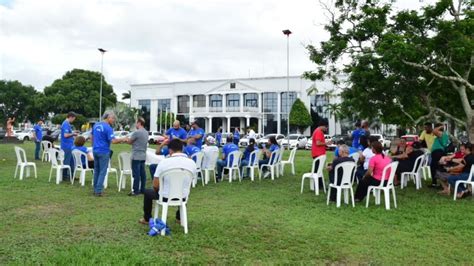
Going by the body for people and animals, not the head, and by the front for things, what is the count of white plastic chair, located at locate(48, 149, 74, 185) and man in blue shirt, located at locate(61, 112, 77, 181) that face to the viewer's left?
0

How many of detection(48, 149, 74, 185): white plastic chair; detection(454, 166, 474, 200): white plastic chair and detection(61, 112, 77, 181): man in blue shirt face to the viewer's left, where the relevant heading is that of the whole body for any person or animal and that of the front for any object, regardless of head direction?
1

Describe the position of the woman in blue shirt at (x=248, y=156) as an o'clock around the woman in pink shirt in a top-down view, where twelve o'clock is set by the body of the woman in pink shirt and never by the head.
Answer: The woman in blue shirt is roughly at 12 o'clock from the woman in pink shirt.

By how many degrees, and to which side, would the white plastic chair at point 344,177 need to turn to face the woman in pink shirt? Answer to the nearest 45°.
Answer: approximately 135° to its right

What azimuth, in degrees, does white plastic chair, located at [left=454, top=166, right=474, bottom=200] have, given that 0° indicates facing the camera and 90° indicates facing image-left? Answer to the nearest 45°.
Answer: approximately 90°

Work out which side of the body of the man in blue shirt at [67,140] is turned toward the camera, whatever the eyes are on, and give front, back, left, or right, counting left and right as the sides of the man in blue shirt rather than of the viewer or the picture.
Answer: right

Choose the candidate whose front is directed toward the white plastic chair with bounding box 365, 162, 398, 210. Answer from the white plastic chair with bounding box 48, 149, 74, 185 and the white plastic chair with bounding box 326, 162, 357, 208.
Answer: the white plastic chair with bounding box 48, 149, 74, 185

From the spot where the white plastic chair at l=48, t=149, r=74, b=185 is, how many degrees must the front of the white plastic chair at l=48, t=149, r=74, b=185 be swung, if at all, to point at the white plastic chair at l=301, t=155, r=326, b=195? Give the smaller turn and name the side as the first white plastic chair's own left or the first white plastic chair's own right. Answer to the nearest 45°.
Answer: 0° — it already faces it

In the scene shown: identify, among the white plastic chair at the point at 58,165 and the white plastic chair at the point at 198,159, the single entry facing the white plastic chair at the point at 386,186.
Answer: the white plastic chair at the point at 58,165

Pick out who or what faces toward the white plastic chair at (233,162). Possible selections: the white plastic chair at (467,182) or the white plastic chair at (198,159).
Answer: the white plastic chair at (467,182)

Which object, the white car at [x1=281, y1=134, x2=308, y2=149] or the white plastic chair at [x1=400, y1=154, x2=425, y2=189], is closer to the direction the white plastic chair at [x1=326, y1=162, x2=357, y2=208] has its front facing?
the white car
